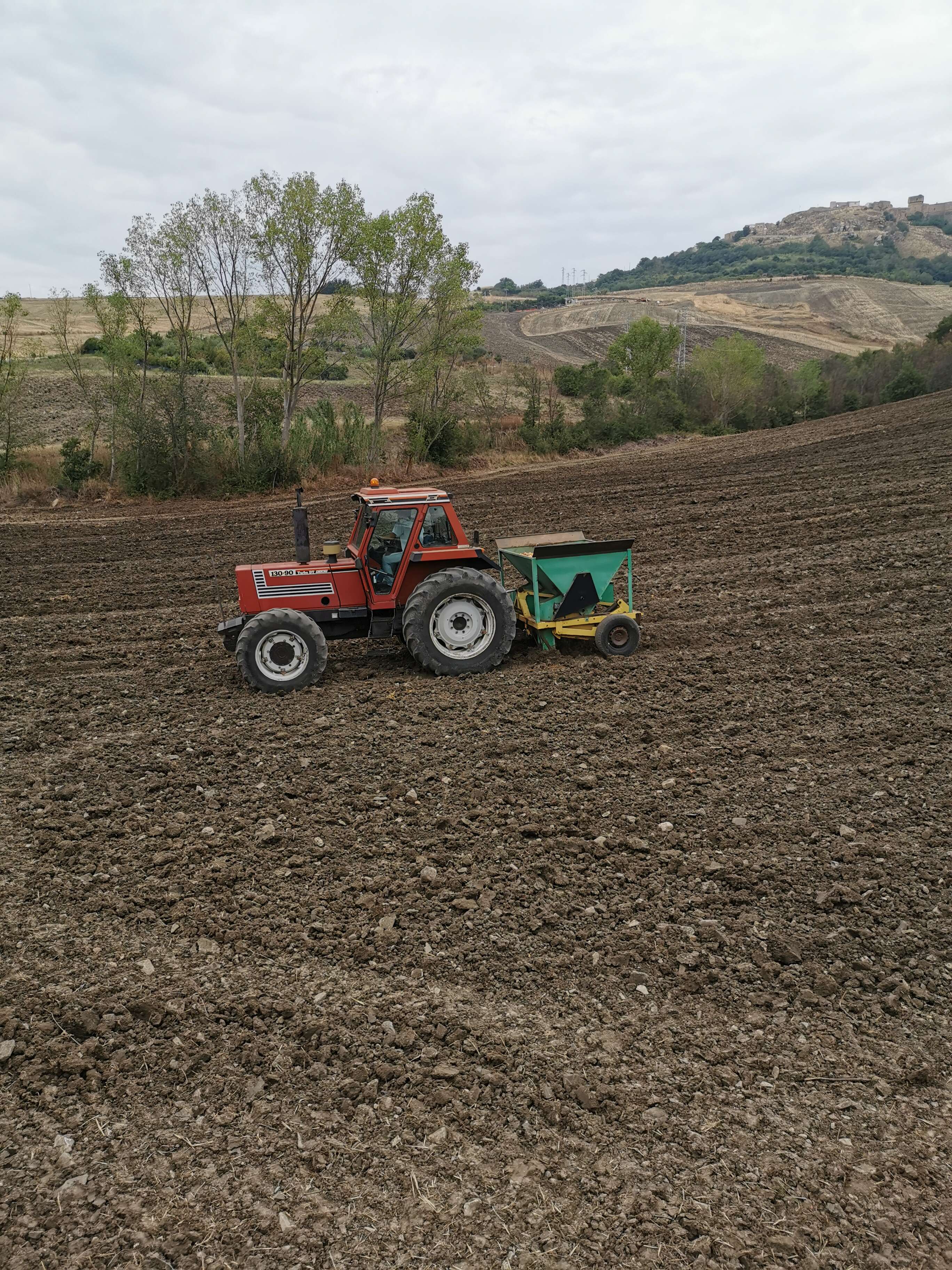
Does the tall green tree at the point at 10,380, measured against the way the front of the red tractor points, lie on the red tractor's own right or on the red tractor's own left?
on the red tractor's own right

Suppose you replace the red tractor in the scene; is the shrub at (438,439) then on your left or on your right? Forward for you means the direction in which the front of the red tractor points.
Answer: on your right

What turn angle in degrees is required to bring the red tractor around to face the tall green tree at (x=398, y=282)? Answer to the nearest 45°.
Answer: approximately 90° to its right

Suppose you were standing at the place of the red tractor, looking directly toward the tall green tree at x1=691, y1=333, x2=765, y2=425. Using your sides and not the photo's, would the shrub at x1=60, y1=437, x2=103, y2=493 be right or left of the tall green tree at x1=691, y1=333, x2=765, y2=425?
left

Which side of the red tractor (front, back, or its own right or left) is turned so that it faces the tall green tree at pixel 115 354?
right

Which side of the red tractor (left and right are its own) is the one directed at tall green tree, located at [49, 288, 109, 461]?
right

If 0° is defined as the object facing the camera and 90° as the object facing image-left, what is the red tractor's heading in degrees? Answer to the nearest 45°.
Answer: approximately 90°

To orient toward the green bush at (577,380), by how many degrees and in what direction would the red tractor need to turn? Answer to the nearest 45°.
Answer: approximately 90° to its right
